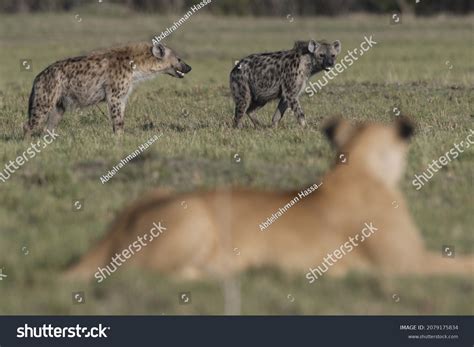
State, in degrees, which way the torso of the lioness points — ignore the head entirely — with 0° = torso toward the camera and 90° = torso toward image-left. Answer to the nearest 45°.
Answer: approximately 270°

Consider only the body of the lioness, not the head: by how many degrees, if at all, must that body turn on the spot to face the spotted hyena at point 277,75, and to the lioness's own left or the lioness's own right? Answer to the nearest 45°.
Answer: approximately 90° to the lioness's own left

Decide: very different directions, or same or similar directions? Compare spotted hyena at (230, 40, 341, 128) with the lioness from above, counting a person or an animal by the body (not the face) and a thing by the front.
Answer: same or similar directions

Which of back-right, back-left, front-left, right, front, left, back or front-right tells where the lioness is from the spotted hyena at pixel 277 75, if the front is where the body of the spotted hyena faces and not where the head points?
right

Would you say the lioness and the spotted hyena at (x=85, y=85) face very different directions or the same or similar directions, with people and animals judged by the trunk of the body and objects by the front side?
same or similar directions

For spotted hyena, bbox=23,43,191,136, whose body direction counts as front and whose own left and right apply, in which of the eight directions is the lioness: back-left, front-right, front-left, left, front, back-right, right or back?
right

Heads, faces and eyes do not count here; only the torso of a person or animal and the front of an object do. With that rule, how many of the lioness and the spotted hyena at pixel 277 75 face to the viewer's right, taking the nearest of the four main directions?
2

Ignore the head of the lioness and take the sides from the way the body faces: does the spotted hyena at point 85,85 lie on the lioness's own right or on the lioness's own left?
on the lioness's own left

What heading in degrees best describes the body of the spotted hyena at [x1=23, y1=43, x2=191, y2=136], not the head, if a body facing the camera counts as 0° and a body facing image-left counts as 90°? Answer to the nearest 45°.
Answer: approximately 270°

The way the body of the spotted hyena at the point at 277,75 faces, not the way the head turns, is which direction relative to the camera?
to the viewer's right
